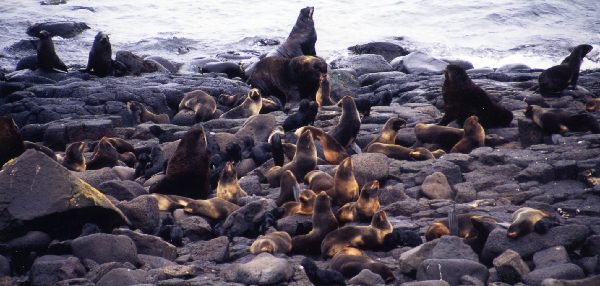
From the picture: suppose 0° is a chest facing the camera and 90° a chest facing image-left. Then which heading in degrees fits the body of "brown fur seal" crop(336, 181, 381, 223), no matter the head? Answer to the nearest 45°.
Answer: approximately 270°

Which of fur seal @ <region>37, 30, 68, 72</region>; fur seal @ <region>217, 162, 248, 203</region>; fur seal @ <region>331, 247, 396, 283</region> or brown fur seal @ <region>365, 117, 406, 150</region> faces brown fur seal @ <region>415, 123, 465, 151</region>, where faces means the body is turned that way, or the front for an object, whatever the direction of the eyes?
brown fur seal @ <region>365, 117, 406, 150</region>

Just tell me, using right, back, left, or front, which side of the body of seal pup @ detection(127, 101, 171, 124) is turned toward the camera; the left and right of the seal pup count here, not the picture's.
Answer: left

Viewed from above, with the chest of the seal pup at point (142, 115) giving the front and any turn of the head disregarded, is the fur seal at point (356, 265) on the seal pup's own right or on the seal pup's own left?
on the seal pup's own left

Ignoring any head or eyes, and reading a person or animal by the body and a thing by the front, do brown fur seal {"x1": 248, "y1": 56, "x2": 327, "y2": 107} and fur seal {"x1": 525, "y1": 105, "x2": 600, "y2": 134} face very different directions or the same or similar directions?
very different directions

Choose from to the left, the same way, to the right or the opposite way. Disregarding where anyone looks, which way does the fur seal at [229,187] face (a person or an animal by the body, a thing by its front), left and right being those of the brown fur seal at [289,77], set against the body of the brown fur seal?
to the right

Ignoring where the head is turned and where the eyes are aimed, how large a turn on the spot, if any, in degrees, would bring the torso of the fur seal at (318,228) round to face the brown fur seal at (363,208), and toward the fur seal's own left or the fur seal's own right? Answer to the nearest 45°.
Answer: approximately 45° to the fur seal's own left
